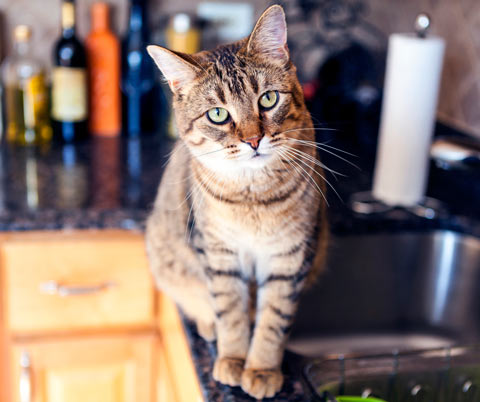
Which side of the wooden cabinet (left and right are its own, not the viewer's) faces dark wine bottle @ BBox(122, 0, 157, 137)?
back

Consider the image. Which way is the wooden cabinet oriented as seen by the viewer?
toward the camera

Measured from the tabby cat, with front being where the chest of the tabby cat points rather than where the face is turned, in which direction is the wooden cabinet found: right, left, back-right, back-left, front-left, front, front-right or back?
back-right

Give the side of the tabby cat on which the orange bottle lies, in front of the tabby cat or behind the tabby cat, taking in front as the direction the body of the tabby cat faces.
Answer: behind

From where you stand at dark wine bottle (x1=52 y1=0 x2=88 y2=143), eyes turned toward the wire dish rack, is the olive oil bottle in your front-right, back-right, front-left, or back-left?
back-right

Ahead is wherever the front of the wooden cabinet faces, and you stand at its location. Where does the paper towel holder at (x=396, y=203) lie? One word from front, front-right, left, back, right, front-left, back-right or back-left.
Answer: left

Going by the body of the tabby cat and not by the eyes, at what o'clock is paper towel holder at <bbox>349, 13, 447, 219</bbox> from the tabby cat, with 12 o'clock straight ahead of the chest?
The paper towel holder is roughly at 7 o'clock from the tabby cat.

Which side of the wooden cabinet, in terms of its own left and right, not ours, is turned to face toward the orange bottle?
back

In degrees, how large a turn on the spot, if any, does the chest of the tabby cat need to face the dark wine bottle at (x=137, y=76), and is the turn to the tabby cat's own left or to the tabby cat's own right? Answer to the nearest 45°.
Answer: approximately 180°

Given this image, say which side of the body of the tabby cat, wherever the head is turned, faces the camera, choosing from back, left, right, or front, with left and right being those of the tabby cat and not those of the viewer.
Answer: front

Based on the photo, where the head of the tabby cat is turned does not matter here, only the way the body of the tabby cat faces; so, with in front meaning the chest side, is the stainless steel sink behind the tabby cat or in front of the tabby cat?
behind

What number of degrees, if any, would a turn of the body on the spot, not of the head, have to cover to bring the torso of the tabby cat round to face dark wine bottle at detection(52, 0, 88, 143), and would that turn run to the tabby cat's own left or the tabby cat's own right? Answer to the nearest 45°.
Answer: approximately 135° to the tabby cat's own right

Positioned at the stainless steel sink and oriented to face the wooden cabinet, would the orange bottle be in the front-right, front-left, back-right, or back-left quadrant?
front-right

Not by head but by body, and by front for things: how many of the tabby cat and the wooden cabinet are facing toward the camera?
2

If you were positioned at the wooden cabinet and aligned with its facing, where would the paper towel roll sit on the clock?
The paper towel roll is roughly at 9 o'clock from the wooden cabinet.
